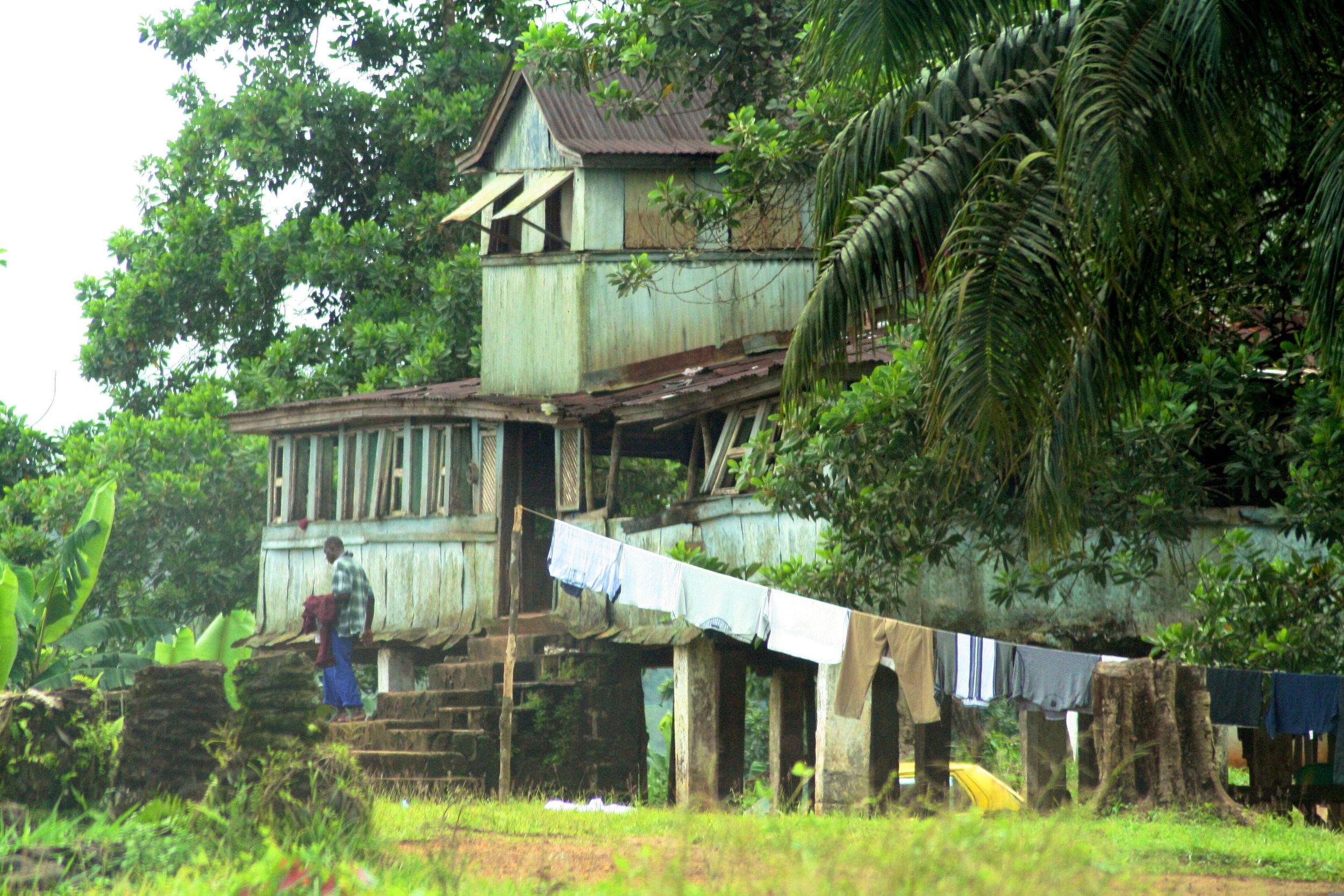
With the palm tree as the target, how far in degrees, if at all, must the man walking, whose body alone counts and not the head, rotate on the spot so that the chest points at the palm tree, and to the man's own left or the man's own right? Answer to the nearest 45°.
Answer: approximately 135° to the man's own left

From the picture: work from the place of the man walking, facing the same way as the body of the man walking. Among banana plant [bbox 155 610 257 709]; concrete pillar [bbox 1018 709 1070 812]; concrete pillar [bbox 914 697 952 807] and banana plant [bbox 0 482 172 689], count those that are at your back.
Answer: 2

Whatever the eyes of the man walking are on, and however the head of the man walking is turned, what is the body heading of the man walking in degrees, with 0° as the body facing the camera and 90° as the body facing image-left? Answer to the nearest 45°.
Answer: approximately 90°

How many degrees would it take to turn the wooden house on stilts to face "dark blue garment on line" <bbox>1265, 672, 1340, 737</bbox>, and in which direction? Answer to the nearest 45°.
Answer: approximately 90° to its left

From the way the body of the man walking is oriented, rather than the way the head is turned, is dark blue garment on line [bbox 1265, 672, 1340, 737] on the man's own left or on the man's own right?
on the man's own left

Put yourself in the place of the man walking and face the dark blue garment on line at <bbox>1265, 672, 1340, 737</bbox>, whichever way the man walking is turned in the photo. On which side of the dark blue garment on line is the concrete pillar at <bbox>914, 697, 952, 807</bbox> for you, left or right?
left
